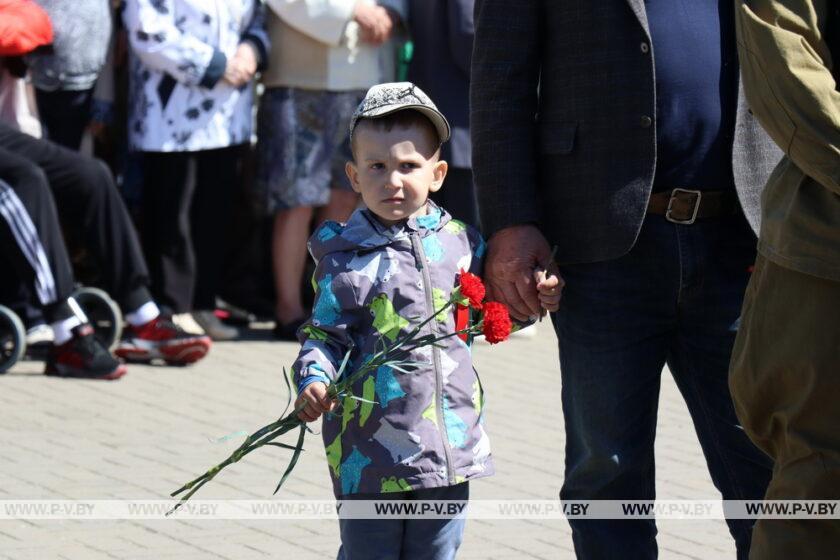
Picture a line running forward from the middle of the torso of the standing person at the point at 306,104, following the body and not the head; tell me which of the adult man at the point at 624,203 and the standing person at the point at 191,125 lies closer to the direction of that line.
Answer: the adult man

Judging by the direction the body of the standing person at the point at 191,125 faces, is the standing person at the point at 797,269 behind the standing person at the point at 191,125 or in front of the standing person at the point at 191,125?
in front

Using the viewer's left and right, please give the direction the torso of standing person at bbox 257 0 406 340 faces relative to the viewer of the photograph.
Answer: facing the viewer and to the right of the viewer

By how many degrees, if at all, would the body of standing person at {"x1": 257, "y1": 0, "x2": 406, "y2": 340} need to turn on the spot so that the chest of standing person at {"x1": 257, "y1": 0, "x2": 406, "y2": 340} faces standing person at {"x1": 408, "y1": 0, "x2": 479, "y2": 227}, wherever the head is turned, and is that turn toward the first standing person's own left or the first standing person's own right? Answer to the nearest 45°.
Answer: approximately 45° to the first standing person's own left

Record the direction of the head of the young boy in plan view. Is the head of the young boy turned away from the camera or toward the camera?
toward the camera

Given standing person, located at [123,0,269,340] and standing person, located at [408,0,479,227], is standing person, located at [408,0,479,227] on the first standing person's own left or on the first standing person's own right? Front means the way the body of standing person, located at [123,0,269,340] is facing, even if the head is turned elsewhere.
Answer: on the first standing person's own left

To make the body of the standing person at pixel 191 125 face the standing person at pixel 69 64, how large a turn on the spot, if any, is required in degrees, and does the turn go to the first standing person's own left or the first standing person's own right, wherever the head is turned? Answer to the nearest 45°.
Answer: approximately 135° to the first standing person's own right

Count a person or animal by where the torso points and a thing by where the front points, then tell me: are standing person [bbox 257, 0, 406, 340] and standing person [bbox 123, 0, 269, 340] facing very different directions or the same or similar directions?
same or similar directions

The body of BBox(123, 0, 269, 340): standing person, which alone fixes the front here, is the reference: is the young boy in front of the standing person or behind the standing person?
in front
